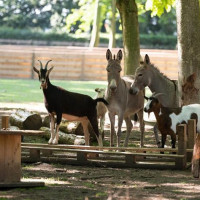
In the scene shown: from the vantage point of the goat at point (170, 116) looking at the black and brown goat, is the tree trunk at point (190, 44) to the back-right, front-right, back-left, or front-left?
back-right

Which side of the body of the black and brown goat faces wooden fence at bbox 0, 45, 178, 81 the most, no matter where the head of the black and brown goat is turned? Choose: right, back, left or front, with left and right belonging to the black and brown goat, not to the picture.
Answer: right

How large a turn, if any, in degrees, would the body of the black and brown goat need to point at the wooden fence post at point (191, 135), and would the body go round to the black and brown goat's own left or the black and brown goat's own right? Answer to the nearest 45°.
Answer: approximately 180°

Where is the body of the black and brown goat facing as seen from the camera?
to the viewer's left

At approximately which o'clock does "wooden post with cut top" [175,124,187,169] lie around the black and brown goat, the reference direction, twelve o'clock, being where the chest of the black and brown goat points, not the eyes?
The wooden post with cut top is roughly at 7 o'clock from the black and brown goat.

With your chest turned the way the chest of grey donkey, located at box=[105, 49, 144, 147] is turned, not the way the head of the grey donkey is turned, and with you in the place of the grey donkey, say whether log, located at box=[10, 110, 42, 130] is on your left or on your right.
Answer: on your right

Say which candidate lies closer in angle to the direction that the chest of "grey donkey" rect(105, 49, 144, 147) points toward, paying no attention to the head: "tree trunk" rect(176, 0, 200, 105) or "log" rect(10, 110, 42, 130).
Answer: the log

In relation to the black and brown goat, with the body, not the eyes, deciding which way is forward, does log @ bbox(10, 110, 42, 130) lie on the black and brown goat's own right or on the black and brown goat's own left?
on the black and brown goat's own right

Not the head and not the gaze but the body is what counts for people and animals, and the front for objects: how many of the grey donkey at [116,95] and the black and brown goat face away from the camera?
0

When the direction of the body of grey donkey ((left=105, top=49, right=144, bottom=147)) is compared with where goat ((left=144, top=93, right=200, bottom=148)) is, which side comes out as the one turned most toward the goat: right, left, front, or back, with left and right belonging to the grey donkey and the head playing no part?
left

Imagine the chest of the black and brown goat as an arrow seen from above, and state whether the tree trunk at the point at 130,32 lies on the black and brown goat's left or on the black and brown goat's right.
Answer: on the black and brown goat's right

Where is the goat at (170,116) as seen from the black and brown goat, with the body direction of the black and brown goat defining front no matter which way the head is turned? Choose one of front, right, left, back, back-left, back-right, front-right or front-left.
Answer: back

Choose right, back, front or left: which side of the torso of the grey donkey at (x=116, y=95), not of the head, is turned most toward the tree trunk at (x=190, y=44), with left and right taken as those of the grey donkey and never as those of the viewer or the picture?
left
